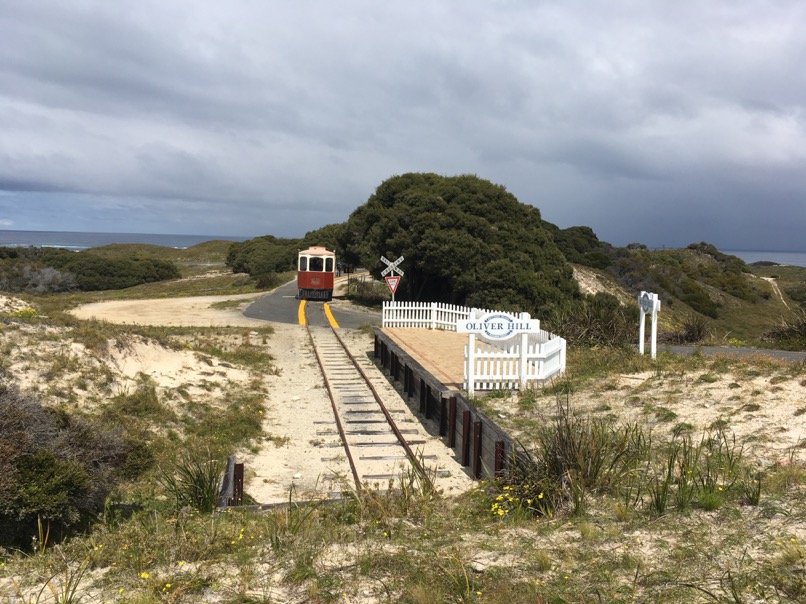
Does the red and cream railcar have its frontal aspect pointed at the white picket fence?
yes

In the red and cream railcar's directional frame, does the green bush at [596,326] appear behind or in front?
in front

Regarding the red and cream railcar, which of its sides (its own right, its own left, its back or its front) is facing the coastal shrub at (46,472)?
front

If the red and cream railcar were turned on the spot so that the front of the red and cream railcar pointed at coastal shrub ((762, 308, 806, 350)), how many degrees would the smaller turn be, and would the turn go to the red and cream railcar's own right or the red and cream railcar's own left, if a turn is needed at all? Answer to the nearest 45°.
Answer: approximately 45° to the red and cream railcar's own left

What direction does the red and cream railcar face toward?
toward the camera

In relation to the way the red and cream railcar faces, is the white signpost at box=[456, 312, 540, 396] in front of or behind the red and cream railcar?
in front

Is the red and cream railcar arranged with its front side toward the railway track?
yes

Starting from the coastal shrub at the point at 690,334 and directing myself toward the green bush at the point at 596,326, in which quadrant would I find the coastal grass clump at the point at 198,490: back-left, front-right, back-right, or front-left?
front-left

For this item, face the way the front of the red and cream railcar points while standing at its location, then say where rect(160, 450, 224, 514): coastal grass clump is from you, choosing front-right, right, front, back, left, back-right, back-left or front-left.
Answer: front
